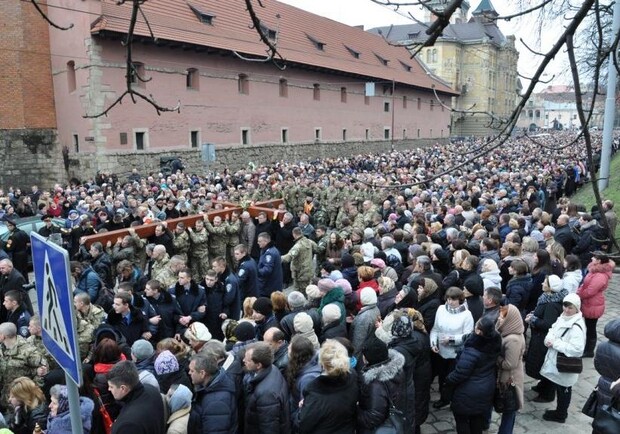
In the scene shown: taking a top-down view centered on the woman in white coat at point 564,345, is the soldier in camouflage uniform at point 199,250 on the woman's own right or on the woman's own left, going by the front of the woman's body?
on the woman's own right

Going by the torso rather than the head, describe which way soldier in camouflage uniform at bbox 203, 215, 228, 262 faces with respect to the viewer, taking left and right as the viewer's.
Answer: facing the viewer and to the left of the viewer

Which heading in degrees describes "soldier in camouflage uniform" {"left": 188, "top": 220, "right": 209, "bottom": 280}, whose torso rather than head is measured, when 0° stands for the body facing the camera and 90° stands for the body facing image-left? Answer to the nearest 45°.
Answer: approximately 45°

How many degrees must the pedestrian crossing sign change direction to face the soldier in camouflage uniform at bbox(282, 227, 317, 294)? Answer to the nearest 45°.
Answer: approximately 180°

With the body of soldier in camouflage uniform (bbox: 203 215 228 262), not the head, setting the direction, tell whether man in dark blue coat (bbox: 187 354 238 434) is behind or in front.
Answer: in front

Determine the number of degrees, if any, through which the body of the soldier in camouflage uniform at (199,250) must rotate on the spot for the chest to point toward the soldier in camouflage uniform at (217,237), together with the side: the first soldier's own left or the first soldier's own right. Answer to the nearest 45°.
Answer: approximately 180°

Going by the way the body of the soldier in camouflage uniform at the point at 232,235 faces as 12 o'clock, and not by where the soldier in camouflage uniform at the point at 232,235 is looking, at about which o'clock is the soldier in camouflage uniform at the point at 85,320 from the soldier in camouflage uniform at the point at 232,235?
the soldier in camouflage uniform at the point at 85,320 is roughly at 11 o'clock from the soldier in camouflage uniform at the point at 232,235.

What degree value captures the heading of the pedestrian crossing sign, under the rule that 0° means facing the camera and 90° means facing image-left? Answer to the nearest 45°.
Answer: approximately 45°

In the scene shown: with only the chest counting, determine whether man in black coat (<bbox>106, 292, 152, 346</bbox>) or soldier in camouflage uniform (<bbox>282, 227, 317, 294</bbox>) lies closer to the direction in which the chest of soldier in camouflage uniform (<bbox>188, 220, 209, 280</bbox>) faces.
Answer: the man in black coat

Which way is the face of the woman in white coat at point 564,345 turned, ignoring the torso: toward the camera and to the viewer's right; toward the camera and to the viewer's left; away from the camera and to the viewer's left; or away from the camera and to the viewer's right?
toward the camera and to the viewer's left

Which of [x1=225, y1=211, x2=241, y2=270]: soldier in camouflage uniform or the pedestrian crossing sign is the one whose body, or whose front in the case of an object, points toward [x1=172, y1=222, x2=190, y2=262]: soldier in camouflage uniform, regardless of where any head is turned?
[x1=225, y1=211, x2=241, y2=270]: soldier in camouflage uniform

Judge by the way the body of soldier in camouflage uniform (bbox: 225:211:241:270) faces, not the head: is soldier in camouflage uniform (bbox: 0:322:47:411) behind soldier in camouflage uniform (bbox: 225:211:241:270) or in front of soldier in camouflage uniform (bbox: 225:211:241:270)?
in front
